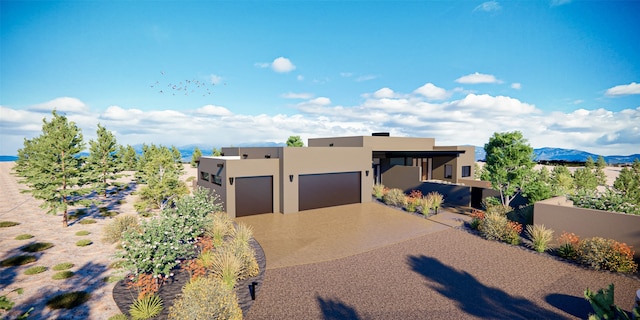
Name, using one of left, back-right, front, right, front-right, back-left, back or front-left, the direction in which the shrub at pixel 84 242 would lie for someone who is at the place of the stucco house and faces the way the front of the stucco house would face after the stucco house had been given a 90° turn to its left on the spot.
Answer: back

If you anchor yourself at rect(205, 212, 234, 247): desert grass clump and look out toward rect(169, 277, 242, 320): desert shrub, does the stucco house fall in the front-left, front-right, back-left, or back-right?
back-left

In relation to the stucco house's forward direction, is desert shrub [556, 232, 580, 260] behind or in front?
in front

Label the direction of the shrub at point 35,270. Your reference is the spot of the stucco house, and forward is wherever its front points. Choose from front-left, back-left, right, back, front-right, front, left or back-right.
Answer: right

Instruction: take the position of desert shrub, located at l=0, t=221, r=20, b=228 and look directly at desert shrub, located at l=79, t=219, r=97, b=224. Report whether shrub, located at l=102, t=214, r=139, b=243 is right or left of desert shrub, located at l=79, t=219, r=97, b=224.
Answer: right

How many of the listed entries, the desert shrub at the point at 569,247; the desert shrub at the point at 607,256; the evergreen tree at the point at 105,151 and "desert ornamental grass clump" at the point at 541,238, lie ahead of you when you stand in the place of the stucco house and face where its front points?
3

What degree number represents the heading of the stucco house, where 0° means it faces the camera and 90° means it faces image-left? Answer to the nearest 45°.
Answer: approximately 315°

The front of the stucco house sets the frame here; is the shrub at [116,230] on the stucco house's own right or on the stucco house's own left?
on the stucco house's own right

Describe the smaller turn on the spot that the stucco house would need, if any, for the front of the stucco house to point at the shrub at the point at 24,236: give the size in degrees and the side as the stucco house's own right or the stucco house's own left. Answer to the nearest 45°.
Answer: approximately 90° to the stucco house's own right

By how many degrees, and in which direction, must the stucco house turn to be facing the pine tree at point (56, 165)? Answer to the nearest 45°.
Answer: approximately 135° to its right

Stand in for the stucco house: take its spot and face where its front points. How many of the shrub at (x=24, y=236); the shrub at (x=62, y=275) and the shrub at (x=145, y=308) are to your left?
0

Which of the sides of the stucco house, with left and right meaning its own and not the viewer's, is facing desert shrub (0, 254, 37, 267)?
right

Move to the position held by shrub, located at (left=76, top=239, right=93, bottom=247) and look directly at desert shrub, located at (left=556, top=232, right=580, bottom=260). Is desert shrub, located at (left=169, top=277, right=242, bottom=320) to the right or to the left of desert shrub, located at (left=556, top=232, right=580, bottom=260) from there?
right

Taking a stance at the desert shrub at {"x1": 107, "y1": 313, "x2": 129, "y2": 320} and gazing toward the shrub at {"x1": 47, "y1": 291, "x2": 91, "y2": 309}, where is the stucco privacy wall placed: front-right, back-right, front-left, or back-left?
back-right

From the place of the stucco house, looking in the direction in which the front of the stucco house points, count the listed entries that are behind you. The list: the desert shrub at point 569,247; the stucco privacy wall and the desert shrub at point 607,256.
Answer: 0
